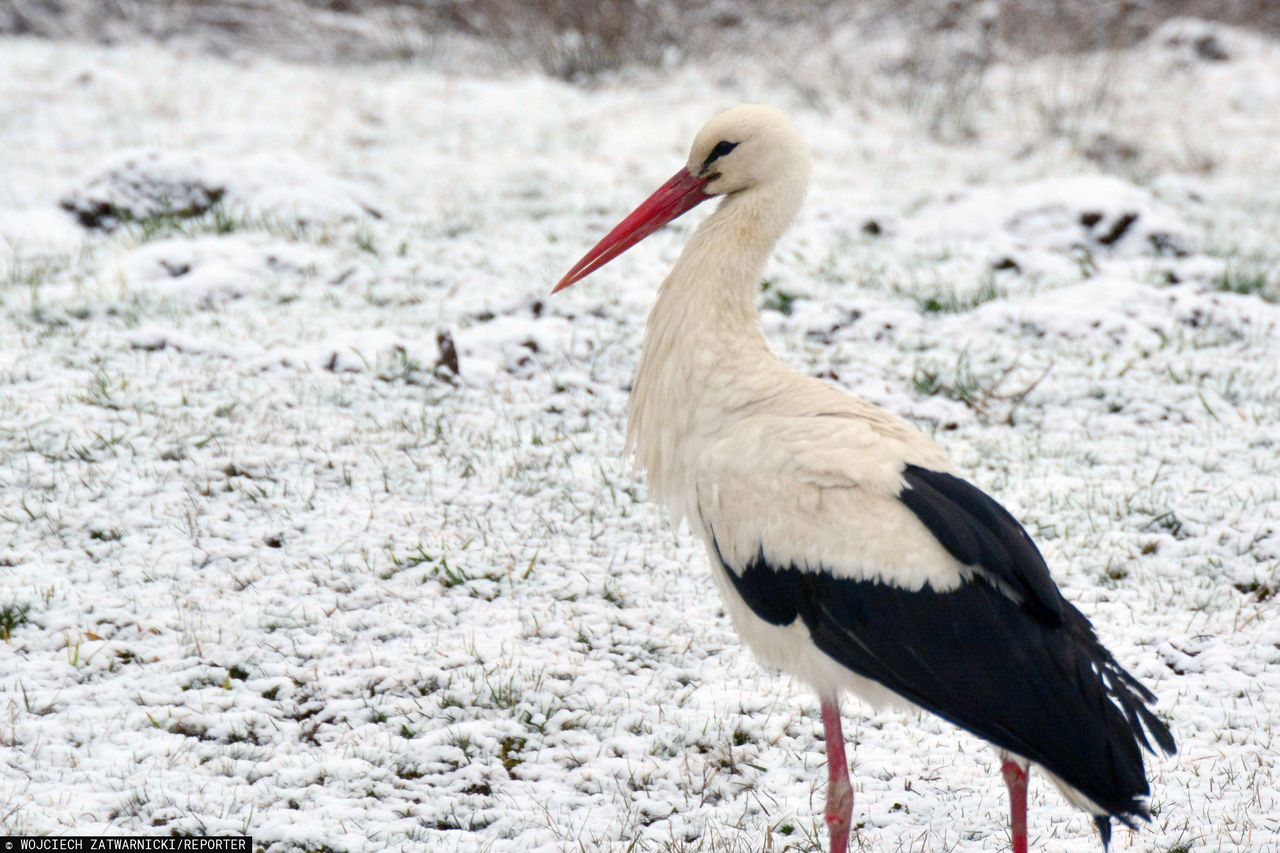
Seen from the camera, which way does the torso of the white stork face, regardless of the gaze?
to the viewer's left
